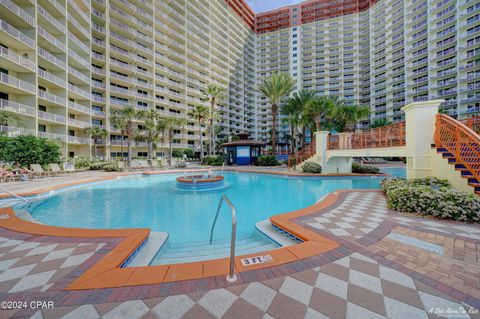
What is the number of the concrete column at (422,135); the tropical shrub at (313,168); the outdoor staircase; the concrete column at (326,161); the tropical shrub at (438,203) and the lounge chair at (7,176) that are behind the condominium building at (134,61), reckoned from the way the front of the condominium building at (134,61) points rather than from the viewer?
0

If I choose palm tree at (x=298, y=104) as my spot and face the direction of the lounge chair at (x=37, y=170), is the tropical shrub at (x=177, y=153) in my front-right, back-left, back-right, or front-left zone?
front-right

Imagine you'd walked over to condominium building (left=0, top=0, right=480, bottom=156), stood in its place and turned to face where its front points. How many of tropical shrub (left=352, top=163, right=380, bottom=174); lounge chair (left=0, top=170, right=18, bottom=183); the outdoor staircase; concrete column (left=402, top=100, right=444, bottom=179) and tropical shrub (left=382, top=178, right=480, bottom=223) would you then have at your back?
0

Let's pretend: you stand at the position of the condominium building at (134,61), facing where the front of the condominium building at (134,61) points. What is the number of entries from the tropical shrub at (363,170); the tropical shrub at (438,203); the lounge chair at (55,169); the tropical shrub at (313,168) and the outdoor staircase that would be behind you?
0

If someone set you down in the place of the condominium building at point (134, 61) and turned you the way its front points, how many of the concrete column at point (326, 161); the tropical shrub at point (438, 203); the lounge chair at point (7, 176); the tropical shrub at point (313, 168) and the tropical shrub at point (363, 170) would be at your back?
0

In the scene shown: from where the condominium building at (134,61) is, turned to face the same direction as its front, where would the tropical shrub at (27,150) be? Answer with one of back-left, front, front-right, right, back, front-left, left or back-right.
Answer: front

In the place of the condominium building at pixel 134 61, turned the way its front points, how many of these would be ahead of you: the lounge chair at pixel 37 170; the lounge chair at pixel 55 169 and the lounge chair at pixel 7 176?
3

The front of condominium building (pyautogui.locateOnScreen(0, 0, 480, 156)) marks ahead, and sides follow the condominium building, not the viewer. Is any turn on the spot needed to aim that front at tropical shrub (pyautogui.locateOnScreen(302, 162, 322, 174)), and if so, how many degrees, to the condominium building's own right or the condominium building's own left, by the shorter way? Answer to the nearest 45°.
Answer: approximately 45° to the condominium building's own left

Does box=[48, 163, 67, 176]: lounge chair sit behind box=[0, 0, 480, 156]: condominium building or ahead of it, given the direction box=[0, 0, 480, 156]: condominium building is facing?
ahead

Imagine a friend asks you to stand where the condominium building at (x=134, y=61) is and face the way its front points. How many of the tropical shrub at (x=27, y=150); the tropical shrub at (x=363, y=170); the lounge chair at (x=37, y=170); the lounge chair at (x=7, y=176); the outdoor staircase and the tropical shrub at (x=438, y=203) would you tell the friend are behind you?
0

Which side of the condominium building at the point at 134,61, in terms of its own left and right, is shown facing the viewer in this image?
front
